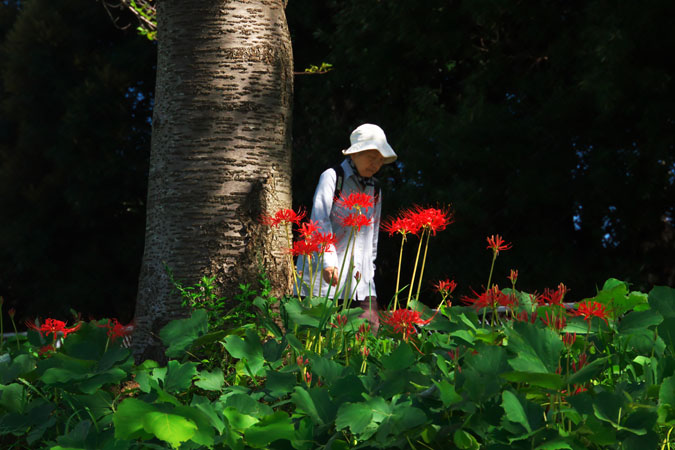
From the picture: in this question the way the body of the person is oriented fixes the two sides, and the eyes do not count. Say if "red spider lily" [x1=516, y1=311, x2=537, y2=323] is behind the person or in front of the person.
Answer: in front

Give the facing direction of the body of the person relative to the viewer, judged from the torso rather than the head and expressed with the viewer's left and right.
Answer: facing the viewer and to the right of the viewer

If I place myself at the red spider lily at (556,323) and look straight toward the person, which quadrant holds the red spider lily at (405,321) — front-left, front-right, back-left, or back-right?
front-left

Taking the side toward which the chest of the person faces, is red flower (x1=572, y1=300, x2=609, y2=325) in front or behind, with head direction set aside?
in front

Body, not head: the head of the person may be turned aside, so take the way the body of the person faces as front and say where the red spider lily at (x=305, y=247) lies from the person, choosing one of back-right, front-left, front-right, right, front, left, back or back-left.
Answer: front-right

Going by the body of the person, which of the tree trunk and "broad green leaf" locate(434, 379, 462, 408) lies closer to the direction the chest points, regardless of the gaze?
the broad green leaf

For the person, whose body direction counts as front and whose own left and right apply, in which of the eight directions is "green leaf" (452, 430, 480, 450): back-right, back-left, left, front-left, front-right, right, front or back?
front-right

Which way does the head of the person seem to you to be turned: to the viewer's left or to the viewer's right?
to the viewer's right

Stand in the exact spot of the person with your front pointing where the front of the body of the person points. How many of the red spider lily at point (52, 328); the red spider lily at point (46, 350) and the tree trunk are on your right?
3

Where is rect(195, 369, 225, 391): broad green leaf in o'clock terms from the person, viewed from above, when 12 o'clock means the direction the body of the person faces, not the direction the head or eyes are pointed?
The broad green leaf is roughly at 2 o'clock from the person.

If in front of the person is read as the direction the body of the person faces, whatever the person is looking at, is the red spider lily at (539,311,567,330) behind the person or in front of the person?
in front

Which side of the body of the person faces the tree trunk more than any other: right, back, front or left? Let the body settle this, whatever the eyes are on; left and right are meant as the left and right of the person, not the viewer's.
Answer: right

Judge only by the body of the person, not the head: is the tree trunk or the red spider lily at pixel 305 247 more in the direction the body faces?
the red spider lily
